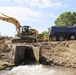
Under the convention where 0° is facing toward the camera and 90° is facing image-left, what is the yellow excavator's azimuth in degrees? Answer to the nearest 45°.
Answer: approximately 90°

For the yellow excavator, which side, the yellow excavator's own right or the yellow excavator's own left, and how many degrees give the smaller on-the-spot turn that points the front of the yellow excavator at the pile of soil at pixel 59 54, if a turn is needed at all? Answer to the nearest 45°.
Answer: approximately 135° to the yellow excavator's own left
